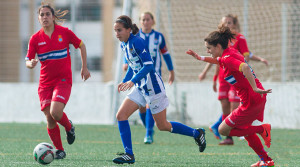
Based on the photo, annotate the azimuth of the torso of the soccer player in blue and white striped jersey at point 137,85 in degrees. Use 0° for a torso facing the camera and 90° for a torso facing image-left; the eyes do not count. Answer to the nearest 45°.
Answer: approximately 45°

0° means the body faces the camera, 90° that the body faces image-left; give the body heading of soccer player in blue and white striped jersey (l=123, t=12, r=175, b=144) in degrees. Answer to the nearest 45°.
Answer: approximately 0°

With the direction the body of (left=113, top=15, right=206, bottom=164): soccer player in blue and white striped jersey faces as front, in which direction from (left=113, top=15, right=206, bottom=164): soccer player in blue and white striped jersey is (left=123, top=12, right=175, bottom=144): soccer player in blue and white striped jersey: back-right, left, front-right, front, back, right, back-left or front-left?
back-right

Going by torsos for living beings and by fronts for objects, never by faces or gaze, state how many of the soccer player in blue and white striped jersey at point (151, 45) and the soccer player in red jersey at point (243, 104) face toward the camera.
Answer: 1

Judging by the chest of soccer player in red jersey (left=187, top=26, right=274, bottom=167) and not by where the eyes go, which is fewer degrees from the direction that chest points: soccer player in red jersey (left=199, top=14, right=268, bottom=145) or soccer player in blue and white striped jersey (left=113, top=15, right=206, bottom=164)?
the soccer player in blue and white striped jersey

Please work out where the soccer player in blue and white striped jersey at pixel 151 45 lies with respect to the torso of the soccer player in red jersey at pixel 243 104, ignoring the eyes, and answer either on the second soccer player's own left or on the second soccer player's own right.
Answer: on the second soccer player's own right

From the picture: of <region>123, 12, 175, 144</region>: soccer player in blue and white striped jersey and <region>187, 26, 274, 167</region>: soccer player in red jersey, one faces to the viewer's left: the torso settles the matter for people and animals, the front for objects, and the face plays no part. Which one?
the soccer player in red jersey

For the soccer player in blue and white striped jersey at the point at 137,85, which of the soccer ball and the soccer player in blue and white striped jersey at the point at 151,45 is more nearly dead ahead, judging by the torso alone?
the soccer ball

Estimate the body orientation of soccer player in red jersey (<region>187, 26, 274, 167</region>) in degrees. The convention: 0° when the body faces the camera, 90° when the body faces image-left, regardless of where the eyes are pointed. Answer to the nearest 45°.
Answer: approximately 90°

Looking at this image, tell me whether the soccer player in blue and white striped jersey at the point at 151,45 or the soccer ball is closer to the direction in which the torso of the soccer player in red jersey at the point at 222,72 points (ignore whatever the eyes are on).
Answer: the soccer ball

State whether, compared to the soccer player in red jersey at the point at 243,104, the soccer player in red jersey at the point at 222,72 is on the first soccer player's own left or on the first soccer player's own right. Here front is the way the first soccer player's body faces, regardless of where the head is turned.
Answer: on the first soccer player's own right

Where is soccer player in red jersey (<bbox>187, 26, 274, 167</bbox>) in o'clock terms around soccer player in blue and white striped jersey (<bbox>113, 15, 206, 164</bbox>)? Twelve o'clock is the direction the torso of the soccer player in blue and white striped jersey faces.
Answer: The soccer player in red jersey is roughly at 8 o'clock from the soccer player in blue and white striped jersey.

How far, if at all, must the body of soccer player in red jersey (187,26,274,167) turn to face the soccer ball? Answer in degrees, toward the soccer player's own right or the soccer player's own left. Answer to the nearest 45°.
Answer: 0° — they already face it
